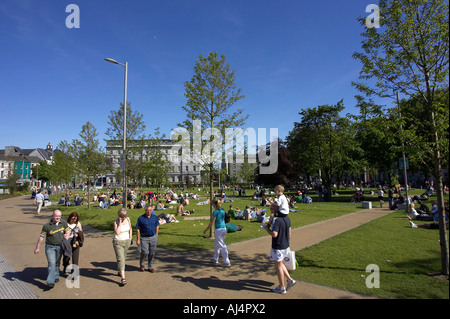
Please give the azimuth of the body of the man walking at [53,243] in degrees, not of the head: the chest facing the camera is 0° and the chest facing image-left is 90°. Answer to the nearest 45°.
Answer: approximately 0°

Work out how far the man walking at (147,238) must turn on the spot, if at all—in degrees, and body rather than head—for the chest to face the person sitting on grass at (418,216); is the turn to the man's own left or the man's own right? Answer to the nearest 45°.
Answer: approximately 90° to the man's own left

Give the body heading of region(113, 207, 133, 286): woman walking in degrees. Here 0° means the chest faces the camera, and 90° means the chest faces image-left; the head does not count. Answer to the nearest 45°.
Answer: approximately 0°

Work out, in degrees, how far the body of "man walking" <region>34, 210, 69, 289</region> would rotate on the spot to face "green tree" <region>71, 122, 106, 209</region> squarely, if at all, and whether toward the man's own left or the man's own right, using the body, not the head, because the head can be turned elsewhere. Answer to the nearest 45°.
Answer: approximately 180°

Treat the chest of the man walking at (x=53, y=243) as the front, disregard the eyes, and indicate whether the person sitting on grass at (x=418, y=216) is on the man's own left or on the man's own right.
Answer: on the man's own left

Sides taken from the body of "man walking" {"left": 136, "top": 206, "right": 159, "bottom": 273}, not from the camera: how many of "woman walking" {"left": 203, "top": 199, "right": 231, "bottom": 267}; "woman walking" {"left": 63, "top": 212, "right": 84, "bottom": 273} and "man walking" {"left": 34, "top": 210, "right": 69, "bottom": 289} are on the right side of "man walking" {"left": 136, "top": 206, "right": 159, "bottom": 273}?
2
